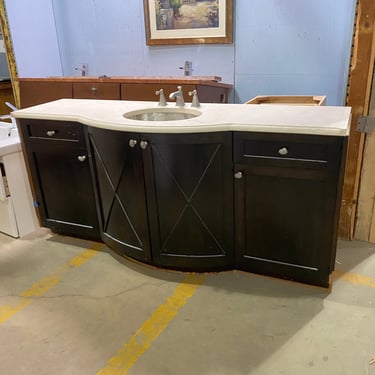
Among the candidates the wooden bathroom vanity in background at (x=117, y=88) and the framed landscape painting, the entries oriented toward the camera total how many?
2

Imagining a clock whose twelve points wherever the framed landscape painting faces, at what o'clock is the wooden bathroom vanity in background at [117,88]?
The wooden bathroom vanity in background is roughly at 2 o'clock from the framed landscape painting.

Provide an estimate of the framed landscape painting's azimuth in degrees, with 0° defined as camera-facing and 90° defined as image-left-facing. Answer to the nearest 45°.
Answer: approximately 0°

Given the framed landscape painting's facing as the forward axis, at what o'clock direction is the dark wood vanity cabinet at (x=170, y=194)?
The dark wood vanity cabinet is roughly at 12 o'clock from the framed landscape painting.

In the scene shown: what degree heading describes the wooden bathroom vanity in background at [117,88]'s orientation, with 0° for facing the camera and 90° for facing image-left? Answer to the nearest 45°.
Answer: approximately 0°

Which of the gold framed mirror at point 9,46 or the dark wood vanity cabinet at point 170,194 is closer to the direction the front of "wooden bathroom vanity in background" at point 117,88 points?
the dark wood vanity cabinet

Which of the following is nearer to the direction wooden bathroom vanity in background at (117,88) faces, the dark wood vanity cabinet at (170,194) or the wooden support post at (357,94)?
the dark wood vanity cabinet

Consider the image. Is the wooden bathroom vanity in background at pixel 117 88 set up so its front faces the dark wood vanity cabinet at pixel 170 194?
yes

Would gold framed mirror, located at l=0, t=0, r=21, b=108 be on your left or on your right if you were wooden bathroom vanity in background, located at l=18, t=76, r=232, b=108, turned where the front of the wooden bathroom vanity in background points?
on your right
